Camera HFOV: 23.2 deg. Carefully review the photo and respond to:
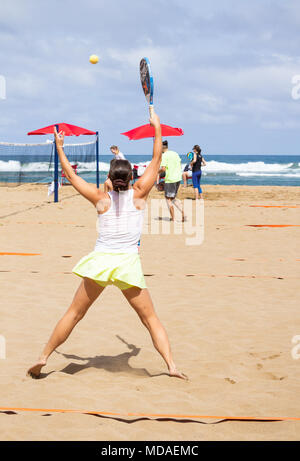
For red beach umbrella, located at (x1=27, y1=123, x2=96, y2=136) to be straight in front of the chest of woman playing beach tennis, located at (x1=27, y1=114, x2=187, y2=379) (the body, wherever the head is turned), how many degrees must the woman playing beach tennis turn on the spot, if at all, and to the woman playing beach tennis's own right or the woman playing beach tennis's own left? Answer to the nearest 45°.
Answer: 0° — they already face it

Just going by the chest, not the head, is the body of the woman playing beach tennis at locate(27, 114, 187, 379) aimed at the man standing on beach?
yes

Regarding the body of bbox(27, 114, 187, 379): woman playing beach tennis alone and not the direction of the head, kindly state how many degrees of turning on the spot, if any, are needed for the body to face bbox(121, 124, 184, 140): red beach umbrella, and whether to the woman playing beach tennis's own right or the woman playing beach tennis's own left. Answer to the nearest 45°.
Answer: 0° — they already face it

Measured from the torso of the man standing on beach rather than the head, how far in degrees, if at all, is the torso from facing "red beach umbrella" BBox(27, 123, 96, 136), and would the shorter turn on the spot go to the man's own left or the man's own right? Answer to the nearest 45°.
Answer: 0° — they already face it

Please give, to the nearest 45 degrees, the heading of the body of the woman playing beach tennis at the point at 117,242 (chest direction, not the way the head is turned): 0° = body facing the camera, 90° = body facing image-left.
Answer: approximately 180°
